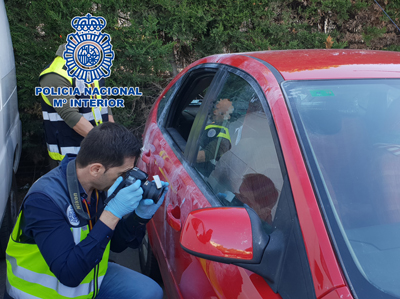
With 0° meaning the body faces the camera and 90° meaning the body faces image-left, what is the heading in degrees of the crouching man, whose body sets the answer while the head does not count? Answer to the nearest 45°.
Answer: approximately 270°

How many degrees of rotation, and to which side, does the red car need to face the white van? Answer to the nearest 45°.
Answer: approximately 180°

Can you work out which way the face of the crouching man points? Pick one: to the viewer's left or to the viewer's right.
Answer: to the viewer's right

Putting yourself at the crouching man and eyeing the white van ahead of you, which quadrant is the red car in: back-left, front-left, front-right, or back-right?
back-right

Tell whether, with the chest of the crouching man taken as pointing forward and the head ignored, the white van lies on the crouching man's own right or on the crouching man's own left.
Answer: on the crouching man's own left

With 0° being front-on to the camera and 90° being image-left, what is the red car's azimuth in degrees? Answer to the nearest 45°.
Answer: approximately 315°

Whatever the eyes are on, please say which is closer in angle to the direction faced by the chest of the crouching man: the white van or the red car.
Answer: the red car
